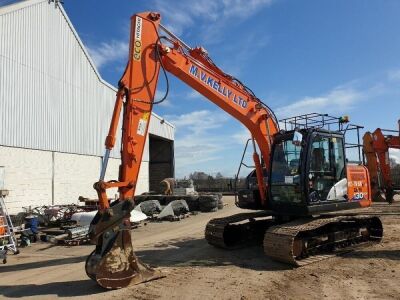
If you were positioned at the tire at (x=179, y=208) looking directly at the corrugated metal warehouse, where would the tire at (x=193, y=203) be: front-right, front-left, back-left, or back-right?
back-right

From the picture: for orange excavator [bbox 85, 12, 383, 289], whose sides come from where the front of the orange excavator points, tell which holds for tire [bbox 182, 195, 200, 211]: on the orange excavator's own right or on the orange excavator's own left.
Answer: on the orange excavator's own right

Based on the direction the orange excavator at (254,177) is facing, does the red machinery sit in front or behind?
behind

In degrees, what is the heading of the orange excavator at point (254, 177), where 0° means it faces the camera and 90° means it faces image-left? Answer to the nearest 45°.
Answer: approximately 45°
